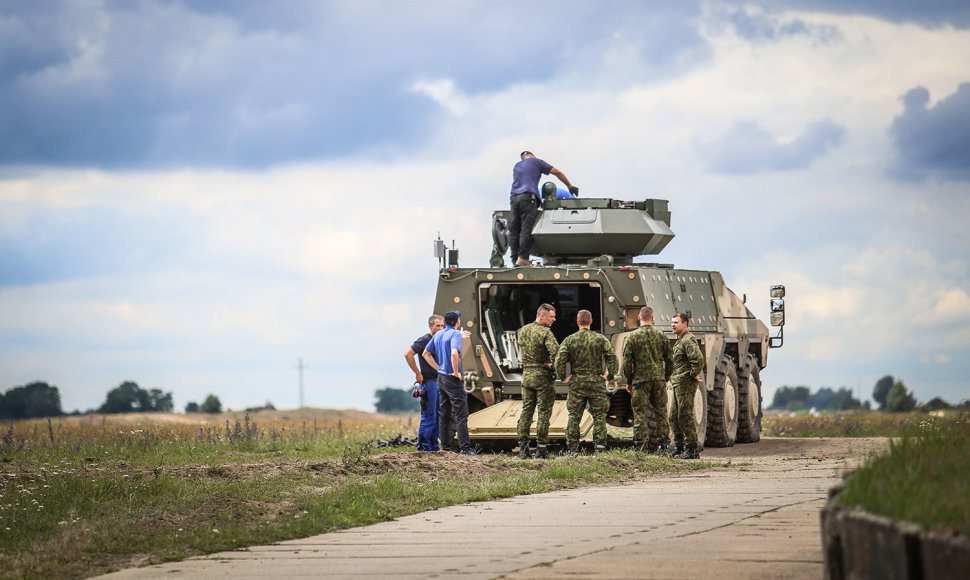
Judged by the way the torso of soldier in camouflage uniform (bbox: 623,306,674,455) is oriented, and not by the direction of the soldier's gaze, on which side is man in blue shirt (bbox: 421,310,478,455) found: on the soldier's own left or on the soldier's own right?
on the soldier's own left

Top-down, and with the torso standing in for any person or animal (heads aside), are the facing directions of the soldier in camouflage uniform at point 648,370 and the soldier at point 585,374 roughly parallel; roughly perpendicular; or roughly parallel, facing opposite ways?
roughly parallel

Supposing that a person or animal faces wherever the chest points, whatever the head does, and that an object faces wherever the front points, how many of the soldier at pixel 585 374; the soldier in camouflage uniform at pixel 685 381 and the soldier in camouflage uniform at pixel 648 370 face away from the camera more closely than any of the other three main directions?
2

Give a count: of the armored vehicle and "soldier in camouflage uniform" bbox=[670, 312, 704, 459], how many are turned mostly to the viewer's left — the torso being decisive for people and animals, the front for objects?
1

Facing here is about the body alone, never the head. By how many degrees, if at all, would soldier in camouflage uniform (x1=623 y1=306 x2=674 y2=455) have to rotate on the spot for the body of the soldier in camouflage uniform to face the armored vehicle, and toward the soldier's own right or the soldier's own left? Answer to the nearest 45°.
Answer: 0° — they already face it

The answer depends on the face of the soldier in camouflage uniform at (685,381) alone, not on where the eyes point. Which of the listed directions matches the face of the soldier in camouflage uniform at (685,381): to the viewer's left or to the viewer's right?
to the viewer's left

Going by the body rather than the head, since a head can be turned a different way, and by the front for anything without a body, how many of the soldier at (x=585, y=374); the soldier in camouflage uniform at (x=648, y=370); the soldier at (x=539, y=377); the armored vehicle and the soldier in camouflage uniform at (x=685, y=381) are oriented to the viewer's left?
1

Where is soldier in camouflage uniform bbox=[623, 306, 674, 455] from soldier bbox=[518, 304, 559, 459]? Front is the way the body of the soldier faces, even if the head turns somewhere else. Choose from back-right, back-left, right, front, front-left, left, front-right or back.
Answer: front-right

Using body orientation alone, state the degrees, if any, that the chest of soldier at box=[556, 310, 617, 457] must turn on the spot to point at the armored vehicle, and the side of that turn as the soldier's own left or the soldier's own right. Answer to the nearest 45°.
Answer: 0° — they already face it

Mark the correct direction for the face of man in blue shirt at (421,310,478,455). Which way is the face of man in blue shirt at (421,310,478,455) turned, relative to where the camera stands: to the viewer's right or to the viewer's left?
to the viewer's right

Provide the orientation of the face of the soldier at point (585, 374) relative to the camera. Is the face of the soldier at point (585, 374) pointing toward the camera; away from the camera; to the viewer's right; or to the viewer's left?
away from the camera

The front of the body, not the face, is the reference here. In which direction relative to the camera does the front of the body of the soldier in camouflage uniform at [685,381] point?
to the viewer's left

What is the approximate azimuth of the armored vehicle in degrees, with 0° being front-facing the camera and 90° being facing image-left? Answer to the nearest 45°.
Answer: approximately 225°

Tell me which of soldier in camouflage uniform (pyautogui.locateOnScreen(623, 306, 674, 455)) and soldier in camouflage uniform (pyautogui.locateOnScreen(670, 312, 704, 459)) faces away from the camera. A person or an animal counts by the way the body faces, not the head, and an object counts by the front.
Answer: soldier in camouflage uniform (pyautogui.locateOnScreen(623, 306, 674, 455))

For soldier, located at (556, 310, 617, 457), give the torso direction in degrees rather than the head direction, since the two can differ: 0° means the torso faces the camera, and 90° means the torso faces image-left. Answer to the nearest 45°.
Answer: approximately 180°

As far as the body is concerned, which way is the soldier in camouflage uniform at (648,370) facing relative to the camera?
away from the camera

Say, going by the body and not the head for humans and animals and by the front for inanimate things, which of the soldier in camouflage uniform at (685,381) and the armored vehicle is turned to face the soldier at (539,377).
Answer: the soldier in camouflage uniform
